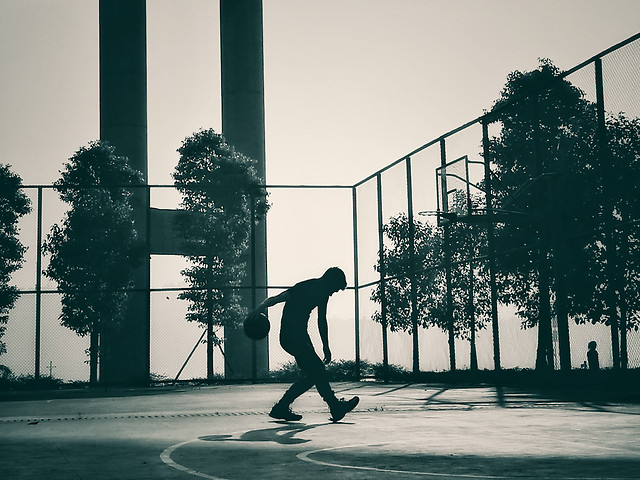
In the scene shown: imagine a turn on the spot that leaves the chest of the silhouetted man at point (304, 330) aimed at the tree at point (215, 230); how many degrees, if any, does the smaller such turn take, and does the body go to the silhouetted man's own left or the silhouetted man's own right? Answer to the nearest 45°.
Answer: approximately 90° to the silhouetted man's own left

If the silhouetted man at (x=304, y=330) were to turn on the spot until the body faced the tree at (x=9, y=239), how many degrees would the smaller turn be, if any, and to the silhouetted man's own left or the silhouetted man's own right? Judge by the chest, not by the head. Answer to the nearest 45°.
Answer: approximately 135° to the silhouetted man's own left

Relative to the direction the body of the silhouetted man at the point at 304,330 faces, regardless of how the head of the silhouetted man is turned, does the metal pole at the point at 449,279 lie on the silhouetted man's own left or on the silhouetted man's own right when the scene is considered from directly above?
on the silhouetted man's own left

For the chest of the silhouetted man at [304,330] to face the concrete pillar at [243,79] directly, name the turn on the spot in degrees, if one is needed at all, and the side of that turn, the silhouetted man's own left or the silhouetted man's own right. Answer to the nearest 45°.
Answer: approximately 90° to the silhouetted man's own left

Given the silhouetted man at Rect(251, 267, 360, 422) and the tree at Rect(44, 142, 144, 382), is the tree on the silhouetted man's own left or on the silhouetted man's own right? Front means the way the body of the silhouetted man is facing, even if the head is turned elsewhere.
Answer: on the silhouetted man's own left

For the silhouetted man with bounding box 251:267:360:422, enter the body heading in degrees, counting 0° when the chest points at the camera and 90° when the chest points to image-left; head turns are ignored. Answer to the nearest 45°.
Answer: approximately 270°

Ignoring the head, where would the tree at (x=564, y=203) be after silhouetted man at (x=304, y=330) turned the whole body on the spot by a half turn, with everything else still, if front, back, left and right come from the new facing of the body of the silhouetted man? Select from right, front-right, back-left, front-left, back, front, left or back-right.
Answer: back-right

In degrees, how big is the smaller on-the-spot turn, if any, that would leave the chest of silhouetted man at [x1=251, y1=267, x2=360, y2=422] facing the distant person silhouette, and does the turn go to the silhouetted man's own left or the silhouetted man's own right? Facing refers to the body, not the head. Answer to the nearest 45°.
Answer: approximately 45° to the silhouetted man's own left
